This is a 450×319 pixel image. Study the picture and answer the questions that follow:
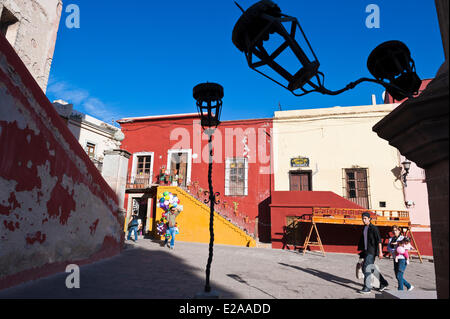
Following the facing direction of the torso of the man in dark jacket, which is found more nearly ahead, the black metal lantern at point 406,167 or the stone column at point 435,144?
the stone column

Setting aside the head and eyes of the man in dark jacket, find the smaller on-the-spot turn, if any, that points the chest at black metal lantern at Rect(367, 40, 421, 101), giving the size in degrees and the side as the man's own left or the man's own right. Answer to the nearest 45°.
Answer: approximately 45° to the man's own left

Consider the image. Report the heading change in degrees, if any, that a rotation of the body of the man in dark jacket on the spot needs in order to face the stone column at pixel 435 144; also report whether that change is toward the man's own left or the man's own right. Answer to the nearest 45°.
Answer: approximately 45° to the man's own left

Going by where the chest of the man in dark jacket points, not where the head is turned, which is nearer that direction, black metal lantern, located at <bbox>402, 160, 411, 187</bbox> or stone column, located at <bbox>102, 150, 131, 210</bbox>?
the stone column

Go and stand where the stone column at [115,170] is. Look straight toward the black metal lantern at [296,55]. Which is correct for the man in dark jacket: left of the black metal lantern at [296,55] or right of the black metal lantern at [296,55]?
left

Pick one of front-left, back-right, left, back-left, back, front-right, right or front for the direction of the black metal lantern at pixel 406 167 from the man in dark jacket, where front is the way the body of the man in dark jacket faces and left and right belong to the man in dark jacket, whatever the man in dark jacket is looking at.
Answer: back-right

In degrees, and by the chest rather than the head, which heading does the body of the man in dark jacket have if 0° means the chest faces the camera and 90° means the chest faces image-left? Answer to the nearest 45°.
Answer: approximately 45°

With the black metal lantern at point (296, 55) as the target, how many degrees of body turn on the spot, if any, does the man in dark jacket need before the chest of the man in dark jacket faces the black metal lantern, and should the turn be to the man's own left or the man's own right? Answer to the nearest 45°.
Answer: approximately 45° to the man's own left
